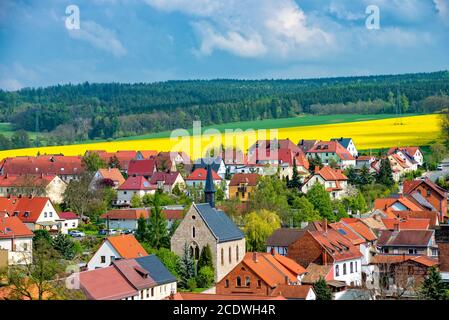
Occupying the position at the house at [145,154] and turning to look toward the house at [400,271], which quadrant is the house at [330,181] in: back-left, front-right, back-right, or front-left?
front-left

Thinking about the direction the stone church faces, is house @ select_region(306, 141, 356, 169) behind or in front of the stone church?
behind

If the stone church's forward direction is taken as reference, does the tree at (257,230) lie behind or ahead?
behind

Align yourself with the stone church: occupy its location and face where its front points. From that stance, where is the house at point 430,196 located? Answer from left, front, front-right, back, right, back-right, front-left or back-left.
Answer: back

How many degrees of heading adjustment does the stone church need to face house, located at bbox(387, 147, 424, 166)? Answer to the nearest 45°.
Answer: approximately 180°

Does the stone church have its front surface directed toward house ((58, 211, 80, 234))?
no

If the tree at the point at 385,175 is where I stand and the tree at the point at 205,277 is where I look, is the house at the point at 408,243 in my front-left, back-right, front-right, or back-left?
front-left

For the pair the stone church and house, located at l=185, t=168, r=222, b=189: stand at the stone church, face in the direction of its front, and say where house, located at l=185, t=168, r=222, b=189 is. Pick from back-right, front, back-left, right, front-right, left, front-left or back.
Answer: back-right

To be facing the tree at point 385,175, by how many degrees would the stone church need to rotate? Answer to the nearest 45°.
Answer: approximately 180°

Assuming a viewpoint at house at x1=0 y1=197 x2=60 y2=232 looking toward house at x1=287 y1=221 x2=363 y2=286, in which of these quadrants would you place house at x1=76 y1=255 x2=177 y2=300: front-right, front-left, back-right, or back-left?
front-right

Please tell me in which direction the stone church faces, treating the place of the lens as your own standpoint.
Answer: facing the viewer and to the left of the viewer

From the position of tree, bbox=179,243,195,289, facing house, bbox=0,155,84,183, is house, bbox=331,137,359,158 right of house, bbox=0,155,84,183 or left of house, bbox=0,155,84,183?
right

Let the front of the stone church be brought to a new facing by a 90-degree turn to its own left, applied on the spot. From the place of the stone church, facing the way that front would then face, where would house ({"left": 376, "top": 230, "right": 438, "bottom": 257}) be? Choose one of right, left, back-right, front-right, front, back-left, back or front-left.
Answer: front-left

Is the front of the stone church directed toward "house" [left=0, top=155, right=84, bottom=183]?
no

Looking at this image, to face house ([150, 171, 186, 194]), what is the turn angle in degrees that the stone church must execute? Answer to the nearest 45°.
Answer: approximately 135° to its right

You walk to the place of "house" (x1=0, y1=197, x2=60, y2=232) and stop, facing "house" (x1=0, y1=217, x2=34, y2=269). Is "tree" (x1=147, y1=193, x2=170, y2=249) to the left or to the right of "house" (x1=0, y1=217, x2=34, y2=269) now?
left
